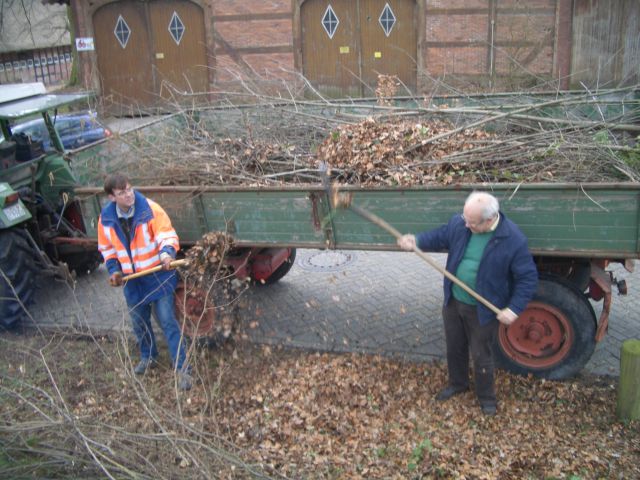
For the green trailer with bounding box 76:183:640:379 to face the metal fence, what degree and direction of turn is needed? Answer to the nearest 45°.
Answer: approximately 45° to its right

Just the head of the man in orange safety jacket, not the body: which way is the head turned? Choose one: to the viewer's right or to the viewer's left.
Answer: to the viewer's right

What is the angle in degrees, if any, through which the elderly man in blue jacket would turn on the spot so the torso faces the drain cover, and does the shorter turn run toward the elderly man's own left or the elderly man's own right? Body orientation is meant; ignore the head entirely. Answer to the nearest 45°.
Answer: approximately 90° to the elderly man's own right

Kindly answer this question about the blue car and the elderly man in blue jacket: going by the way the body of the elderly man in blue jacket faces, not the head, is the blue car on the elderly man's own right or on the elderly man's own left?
on the elderly man's own right

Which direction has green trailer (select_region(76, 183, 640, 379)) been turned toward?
to the viewer's left

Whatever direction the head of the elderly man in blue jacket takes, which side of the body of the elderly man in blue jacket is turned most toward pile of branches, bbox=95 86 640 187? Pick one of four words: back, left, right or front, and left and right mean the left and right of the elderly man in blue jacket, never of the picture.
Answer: right

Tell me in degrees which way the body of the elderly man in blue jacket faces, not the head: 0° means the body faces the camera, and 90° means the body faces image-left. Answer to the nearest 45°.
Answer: approximately 45°
